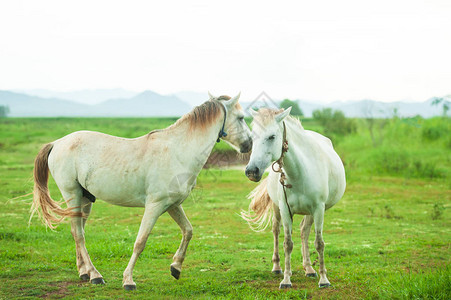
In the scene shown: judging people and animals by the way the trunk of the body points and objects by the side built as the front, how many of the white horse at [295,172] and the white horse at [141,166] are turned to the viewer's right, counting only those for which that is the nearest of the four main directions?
1

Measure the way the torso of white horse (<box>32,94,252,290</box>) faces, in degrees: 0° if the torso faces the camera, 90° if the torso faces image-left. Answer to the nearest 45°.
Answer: approximately 270°

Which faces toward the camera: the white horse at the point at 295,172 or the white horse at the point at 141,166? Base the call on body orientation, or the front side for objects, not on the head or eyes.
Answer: the white horse at the point at 295,172

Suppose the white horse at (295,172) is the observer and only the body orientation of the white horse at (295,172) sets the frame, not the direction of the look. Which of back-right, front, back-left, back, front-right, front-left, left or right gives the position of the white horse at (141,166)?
right

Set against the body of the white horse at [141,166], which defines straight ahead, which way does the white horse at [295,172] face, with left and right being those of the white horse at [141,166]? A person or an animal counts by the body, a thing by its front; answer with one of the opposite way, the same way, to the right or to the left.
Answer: to the right

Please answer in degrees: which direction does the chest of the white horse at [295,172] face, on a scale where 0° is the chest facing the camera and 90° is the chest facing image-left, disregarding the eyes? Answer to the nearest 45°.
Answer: approximately 0°

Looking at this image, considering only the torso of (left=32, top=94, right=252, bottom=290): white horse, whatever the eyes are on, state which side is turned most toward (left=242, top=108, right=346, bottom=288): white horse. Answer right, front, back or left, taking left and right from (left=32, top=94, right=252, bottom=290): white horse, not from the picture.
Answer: front
